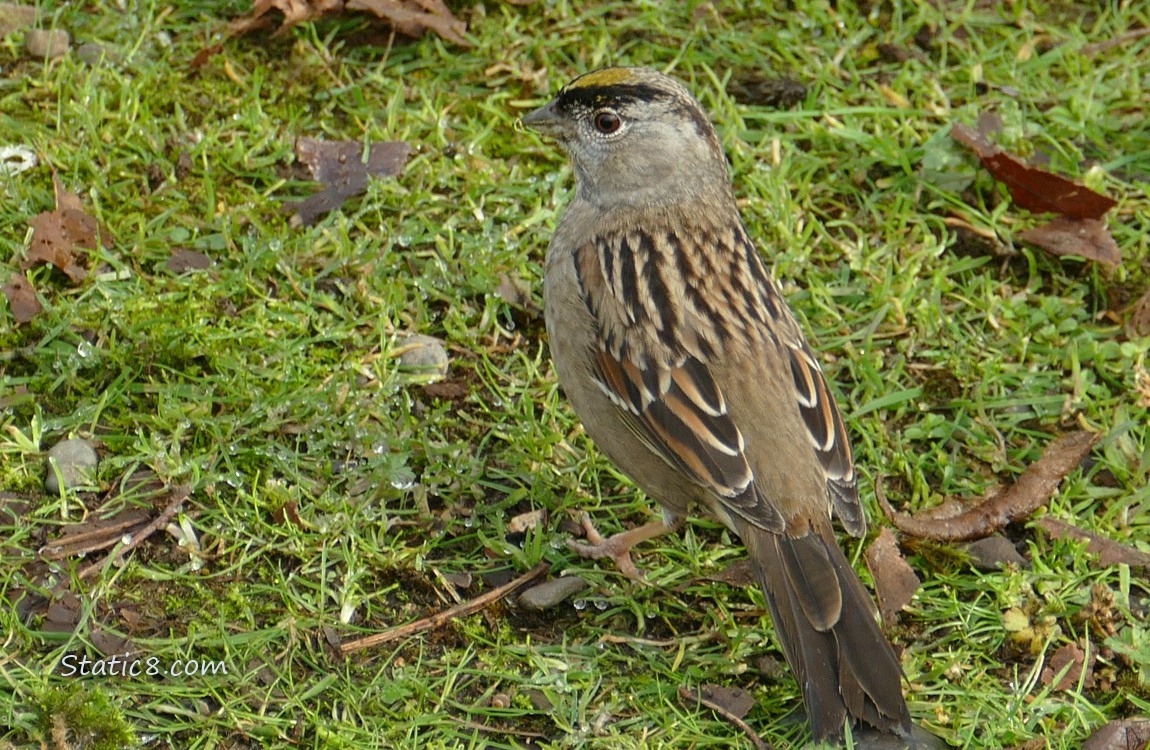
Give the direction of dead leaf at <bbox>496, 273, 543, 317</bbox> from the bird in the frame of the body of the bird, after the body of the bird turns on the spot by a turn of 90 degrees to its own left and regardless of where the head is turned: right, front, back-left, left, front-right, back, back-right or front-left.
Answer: right

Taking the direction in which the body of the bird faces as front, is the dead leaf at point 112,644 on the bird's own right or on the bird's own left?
on the bird's own left

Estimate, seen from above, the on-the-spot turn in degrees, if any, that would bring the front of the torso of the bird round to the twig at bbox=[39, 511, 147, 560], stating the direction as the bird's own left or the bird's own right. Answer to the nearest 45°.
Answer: approximately 45° to the bird's own left

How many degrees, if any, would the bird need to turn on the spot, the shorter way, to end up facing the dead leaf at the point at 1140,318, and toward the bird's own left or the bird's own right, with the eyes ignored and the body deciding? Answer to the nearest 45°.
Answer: approximately 90° to the bird's own right

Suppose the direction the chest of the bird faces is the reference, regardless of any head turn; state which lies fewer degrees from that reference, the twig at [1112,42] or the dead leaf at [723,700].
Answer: the twig

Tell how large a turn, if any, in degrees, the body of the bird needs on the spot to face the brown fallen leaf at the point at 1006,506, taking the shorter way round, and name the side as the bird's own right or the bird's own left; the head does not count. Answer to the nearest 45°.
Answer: approximately 135° to the bird's own right

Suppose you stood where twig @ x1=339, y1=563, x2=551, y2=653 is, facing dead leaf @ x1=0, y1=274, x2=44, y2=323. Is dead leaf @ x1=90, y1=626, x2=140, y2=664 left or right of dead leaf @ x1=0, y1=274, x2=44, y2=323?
left

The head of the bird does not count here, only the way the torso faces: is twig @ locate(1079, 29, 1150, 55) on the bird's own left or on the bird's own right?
on the bird's own right

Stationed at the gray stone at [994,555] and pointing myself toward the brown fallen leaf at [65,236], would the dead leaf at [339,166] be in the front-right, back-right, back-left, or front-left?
front-right

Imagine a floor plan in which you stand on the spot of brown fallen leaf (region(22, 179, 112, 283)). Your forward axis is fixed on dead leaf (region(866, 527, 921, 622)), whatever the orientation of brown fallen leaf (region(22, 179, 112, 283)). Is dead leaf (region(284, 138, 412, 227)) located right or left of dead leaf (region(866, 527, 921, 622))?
left

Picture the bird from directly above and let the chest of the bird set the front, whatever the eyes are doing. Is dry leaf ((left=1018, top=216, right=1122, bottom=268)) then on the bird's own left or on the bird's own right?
on the bird's own right

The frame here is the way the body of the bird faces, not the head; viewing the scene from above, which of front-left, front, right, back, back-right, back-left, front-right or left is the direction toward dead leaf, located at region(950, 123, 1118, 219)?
right

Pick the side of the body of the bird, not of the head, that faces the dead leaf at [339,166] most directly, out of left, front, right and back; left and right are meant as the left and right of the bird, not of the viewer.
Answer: front

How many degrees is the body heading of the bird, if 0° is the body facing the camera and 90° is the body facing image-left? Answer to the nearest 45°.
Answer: approximately 135°

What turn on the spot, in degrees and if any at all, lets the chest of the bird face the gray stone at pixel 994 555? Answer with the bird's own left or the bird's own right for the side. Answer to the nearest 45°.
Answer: approximately 135° to the bird's own right

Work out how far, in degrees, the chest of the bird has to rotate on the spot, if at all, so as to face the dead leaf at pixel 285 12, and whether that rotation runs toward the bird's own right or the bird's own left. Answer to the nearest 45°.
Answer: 0° — it already faces it

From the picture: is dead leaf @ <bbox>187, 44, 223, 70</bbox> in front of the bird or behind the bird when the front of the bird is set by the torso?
in front

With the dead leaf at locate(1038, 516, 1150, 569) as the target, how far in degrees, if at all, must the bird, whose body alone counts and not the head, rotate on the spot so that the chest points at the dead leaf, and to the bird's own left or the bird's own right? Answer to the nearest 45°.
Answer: approximately 135° to the bird's own right
